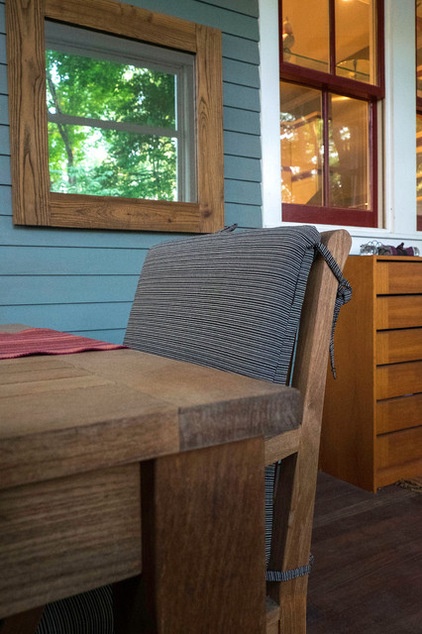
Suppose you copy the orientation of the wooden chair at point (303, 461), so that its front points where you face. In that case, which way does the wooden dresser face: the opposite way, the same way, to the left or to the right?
to the left
